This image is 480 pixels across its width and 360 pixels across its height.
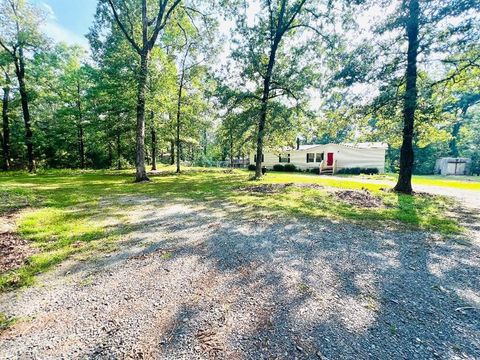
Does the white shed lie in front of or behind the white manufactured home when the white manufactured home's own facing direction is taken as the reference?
behind

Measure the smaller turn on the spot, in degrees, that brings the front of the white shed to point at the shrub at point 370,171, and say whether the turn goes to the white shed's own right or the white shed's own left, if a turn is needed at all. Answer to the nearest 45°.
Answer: approximately 45° to the white shed's own right

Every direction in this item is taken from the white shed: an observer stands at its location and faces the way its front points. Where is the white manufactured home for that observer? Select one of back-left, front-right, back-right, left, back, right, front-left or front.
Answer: front-right

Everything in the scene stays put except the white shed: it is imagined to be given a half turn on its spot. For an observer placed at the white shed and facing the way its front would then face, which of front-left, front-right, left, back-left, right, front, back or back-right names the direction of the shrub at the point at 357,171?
back-left

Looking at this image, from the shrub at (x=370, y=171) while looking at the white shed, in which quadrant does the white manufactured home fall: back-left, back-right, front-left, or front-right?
back-left

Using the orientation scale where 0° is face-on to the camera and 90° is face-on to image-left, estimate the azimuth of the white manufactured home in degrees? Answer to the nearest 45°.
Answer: approximately 45°
